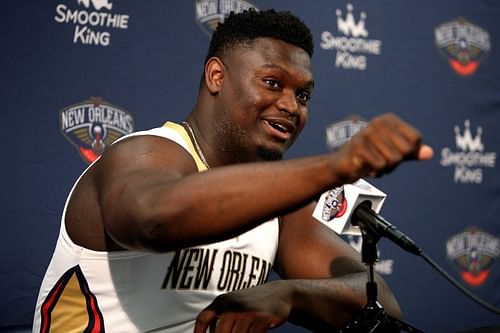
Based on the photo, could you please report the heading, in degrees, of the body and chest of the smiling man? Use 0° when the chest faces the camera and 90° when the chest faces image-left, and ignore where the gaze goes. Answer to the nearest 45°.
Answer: approximately 315°

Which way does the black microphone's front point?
to the viewer's left

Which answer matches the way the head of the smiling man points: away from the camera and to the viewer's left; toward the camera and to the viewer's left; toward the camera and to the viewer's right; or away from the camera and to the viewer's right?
toward the camera and to the viewer's right

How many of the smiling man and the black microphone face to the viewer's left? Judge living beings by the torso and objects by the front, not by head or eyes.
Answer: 1
